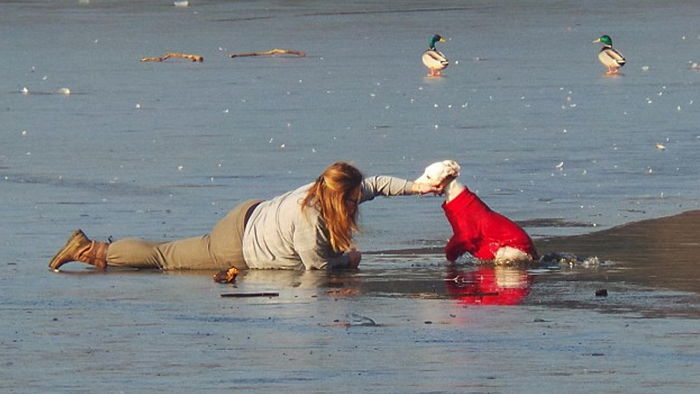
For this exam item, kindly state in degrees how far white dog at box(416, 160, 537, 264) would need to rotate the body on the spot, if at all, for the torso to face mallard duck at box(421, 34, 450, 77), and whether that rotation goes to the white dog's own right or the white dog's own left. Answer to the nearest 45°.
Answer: approximately 90° to the white dog's own right

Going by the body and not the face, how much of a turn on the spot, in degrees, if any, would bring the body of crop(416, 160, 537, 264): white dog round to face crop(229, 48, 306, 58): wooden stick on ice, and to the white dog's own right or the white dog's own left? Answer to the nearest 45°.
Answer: approximately 90° to the white dog's own right

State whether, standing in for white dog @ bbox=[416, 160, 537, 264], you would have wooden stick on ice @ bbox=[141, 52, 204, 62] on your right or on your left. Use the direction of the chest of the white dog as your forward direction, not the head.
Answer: on your right

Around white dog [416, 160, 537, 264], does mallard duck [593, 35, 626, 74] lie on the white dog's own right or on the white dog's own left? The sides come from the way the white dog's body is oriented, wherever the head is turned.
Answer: on the white dog's own right

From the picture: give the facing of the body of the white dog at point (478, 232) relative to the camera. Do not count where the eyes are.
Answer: to the viewer's left
